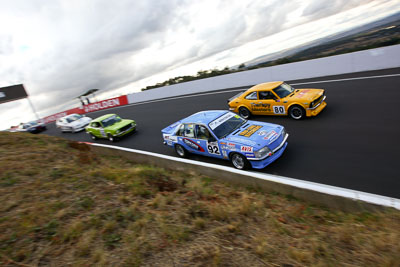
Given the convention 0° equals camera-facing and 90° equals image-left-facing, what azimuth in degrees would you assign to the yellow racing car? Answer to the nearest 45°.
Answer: approximately 315°

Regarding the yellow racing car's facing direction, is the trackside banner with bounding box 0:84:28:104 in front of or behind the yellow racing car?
behind

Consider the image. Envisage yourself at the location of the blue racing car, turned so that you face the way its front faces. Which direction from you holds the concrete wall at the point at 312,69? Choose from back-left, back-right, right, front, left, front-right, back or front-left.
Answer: left

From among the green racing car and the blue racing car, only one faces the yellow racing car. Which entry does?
the green racing car

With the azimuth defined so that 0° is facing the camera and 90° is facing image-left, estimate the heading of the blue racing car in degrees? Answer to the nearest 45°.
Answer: approximately 315°

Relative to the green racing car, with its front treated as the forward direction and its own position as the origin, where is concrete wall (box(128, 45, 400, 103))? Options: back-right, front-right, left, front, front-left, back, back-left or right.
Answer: front-left

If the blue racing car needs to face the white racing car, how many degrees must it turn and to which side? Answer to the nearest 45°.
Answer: approximately 180°

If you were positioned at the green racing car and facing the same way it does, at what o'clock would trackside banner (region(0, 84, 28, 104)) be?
The trackside banner is roughly at 7 o'clock from the green racing car.

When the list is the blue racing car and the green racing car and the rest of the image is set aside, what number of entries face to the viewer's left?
0

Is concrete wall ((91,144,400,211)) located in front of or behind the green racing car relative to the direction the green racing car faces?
in front

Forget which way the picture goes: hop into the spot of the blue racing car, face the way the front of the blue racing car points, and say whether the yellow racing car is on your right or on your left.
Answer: on your left

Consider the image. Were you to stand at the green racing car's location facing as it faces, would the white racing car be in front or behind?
behind

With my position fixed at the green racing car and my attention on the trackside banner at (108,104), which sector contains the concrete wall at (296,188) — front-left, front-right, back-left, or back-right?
back-right

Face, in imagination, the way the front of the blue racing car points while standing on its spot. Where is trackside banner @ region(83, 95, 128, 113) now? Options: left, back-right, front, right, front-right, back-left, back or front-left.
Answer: back
